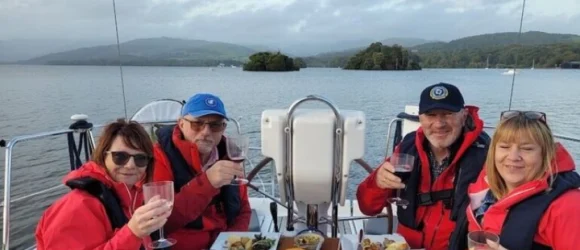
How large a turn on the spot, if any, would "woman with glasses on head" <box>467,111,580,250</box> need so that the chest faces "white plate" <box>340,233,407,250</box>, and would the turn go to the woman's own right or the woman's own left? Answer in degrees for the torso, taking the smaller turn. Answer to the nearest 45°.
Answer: approximately 45° to the woman's own right

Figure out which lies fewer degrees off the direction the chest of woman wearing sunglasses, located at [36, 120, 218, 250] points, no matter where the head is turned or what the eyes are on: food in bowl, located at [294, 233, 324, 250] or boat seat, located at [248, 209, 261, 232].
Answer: the food in bowl

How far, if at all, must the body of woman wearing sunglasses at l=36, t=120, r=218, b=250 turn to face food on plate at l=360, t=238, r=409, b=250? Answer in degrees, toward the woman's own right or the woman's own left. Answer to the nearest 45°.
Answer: approximately 45° to the woman's own left

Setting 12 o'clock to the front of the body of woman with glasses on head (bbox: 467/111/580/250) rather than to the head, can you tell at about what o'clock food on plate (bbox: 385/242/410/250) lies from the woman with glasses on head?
The food on plate is roughly at 1 o'clock from the woman with glasses on head.

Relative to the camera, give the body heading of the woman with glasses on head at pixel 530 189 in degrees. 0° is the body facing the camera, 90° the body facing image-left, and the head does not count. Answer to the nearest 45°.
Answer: approximately 45°

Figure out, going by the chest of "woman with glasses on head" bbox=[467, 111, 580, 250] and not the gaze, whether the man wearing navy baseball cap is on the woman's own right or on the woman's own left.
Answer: on the woman's own right
